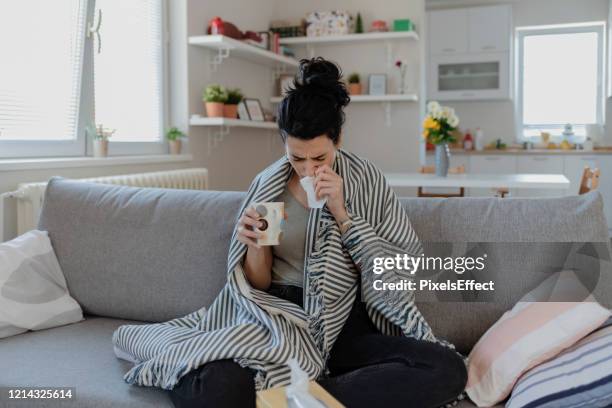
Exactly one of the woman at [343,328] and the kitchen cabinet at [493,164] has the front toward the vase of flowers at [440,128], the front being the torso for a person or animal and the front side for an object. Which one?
the kitchen cabinet

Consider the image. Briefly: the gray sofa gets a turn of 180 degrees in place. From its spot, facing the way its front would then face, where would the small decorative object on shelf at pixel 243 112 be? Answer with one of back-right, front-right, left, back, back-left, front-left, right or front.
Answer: front

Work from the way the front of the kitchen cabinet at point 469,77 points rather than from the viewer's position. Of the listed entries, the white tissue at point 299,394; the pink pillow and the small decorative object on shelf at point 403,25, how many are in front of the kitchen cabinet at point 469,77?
3

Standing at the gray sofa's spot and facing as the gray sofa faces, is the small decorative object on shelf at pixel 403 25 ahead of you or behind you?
behind

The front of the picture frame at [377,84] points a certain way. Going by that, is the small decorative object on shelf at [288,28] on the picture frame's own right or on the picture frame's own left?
on the picture frame's own right

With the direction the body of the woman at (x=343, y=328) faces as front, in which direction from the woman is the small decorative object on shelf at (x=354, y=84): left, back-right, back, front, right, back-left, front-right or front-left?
back

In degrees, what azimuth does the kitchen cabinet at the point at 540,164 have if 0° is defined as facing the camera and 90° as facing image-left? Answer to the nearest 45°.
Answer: approximately 0°
